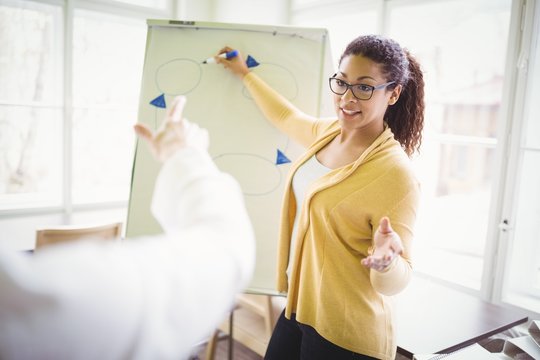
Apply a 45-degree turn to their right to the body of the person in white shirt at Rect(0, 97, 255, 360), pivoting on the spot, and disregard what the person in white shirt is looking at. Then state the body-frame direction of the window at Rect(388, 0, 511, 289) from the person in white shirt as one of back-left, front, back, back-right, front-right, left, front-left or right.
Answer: front

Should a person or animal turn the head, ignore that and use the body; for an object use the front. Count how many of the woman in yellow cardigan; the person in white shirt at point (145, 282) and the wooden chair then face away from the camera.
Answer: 1

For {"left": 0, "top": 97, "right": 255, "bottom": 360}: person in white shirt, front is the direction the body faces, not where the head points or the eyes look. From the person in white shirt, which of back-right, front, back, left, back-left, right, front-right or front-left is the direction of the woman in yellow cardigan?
front-right

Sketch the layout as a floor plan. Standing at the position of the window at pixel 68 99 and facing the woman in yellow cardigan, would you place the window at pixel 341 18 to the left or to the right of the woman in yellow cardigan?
left

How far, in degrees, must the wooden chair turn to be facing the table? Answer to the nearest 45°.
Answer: approximately 90° to its left

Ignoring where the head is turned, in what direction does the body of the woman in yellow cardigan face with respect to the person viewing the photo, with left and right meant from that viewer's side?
facing the viewer and to the left of the viewer

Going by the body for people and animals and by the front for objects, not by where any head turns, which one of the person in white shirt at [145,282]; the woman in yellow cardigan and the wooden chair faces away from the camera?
the person in white shirt

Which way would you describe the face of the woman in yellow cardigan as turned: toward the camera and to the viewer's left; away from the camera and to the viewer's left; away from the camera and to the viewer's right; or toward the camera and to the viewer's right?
toward the camera and to the viewer's left

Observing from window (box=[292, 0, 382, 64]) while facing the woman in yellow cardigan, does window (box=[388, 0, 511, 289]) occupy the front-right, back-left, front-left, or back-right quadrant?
front-left

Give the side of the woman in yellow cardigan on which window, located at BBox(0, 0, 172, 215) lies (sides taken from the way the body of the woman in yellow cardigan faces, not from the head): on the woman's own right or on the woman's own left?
on the woman's own right

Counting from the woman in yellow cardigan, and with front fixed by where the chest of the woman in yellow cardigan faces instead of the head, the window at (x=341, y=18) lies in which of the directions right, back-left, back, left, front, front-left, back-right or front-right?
back-right

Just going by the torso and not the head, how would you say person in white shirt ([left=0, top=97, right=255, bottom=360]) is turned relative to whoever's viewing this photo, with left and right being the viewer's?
facing away from the viewer
